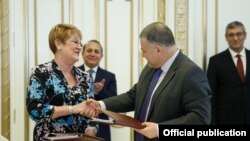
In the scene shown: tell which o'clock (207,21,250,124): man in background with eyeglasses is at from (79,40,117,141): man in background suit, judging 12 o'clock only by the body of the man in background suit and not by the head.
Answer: The man in background with eyeglasses is roughly at 9 o'clock from the man in background suit.

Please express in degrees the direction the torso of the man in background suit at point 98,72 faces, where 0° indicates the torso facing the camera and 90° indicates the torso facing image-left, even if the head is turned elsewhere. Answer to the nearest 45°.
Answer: approximately 0°

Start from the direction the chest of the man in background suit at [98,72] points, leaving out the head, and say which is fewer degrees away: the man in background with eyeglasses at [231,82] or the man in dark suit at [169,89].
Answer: the man in dark suit

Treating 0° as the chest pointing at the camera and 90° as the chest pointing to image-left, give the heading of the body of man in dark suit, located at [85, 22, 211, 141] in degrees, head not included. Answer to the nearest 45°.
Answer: approximately 45°

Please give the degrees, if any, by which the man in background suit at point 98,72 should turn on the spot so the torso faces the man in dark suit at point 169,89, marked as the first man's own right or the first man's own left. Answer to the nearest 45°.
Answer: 0° — they already face them

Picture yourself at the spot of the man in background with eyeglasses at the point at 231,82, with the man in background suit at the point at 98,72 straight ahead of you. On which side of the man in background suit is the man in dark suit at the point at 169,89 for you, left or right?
left

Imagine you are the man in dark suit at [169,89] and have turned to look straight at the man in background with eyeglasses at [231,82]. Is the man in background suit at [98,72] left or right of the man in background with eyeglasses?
left

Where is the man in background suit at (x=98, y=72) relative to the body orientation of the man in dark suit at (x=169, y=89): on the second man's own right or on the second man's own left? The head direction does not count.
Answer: on the second man's own right
